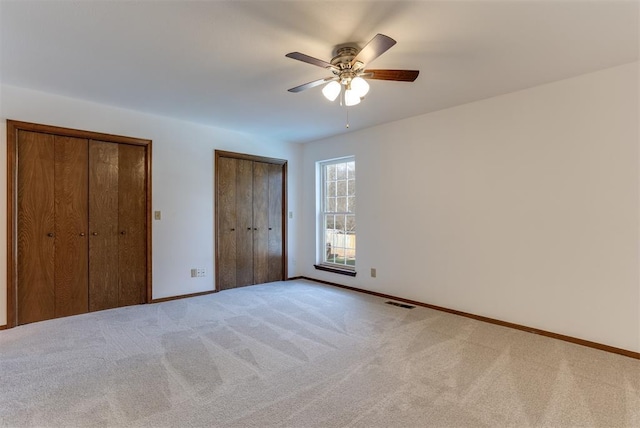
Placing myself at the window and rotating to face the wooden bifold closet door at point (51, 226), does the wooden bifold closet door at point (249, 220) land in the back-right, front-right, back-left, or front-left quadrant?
front-right

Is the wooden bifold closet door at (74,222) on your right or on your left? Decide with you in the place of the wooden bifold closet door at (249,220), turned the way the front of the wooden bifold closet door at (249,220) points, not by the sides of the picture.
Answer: on your right

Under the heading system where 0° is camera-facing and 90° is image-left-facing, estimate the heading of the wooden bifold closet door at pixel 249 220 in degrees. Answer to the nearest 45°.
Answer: approximately 315°

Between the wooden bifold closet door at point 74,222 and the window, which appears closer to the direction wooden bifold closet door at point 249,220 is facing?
the window

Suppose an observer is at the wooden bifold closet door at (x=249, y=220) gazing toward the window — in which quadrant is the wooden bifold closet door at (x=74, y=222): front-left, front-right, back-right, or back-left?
back-right

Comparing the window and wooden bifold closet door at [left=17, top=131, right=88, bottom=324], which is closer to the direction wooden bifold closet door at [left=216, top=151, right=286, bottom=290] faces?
the window

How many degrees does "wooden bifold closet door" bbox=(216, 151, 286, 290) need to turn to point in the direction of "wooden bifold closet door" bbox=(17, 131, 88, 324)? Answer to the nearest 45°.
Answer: approximately 90° to its right

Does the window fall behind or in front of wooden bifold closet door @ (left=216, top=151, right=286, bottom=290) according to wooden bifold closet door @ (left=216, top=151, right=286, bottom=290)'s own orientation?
in front
